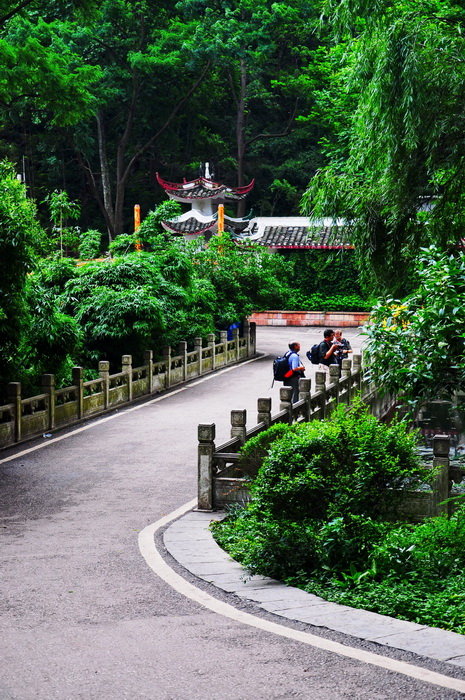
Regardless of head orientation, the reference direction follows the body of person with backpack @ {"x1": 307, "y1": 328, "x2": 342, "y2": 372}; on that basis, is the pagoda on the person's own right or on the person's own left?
on the person's own left

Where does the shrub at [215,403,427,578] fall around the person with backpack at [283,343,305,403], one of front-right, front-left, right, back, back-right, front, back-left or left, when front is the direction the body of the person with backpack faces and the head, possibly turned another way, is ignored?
right

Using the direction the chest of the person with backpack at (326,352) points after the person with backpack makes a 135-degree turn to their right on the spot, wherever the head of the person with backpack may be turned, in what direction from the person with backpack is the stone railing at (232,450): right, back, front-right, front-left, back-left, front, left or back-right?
front-left

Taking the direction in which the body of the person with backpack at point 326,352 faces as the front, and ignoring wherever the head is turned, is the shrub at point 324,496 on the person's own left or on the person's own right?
on the person's own right

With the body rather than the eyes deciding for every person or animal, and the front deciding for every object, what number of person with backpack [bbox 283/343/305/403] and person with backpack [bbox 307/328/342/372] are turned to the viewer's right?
2

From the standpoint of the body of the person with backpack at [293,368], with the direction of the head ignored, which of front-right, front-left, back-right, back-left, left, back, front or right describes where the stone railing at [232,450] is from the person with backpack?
right

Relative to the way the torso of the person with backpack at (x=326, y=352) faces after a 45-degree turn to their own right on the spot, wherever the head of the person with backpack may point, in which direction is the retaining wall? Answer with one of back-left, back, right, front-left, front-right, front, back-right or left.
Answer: back-left

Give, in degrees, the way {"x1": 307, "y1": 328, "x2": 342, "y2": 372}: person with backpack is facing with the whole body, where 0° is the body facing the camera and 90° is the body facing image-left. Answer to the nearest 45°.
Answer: approximately 270°

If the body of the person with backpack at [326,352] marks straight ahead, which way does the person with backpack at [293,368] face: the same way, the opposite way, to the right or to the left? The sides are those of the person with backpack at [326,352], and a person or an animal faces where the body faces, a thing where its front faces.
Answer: the same way

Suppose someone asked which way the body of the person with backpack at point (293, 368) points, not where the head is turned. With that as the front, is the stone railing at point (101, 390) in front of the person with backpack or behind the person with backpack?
behind

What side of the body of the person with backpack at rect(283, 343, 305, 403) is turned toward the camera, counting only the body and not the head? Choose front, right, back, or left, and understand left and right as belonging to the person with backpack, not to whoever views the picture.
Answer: right

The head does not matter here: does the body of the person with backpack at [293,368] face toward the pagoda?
no
